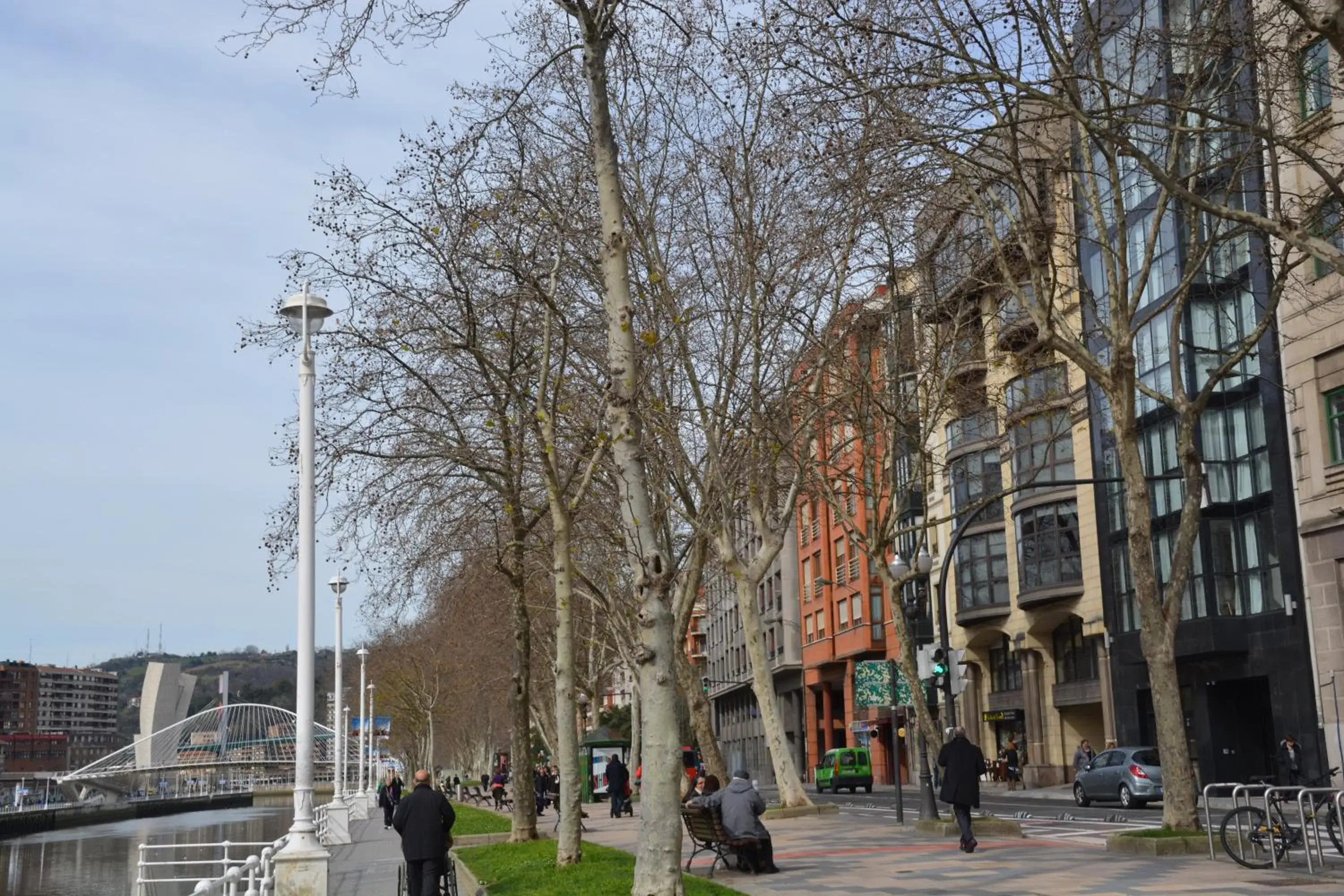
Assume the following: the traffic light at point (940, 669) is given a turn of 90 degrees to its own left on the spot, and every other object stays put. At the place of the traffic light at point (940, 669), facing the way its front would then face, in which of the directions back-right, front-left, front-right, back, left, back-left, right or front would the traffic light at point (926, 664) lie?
back-left

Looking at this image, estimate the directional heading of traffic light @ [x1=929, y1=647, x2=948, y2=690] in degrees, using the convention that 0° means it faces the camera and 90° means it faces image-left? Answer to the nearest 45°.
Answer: approximately 45°

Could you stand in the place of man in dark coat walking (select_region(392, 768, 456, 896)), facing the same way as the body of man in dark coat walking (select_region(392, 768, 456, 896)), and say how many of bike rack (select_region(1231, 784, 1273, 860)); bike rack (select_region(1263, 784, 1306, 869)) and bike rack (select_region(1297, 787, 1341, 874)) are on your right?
3

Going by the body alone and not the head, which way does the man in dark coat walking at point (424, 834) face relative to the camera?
away from the camera

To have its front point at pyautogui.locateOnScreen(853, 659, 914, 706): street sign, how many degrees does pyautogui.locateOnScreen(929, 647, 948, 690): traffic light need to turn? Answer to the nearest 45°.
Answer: approximately 135° to its right

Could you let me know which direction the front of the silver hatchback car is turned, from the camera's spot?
facing away from the viewer and to the left of the viewer
